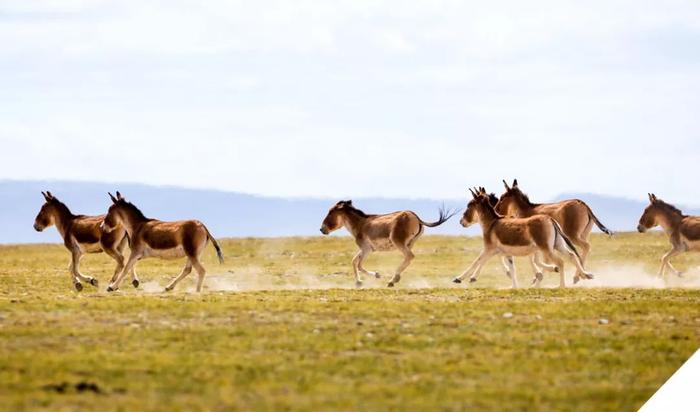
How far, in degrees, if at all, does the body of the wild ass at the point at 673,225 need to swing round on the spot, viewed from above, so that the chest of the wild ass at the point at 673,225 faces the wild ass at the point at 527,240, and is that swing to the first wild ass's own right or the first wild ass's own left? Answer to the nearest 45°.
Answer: approximately 45° to the first wild ass's own left

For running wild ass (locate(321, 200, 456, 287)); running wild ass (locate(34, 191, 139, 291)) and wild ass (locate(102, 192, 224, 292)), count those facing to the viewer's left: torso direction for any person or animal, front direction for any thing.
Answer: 3

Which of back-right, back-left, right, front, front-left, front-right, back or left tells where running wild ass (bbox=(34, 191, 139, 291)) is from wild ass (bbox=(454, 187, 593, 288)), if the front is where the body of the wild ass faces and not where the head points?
front

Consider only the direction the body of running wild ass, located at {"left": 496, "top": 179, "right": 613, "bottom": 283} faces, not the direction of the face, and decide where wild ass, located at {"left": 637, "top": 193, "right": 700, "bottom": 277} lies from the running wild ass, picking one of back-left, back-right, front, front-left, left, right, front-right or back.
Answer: back-right

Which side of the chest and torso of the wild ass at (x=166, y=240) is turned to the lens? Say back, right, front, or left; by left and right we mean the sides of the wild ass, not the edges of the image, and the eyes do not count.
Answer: left

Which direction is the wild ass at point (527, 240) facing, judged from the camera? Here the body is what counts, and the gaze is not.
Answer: to the viewer's left

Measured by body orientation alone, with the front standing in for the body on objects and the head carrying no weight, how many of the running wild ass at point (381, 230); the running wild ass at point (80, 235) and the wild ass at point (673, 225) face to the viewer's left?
3

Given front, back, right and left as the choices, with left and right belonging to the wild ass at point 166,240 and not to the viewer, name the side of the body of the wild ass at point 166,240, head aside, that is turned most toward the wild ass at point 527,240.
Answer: back

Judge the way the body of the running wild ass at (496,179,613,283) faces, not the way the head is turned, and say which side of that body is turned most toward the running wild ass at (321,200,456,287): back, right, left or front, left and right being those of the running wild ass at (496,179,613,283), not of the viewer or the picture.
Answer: front

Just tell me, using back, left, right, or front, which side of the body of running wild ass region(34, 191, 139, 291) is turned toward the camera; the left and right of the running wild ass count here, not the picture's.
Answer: left
